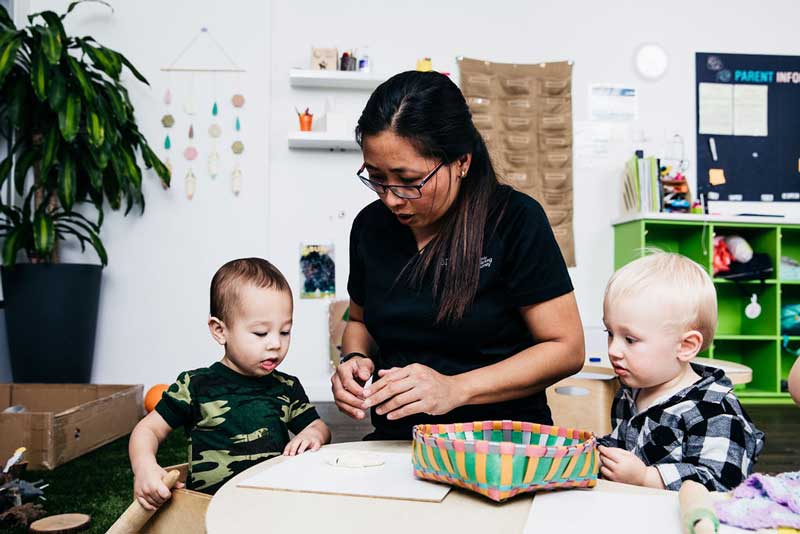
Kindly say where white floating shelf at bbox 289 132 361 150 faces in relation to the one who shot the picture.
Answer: facing the viewer

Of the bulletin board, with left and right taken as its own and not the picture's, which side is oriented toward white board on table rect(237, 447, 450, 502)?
front

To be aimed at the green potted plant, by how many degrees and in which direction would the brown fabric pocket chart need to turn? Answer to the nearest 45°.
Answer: approximately 45° to its right

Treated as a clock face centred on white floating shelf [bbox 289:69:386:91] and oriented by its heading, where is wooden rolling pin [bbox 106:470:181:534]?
The wooden rolling pin is roughly at 12 o'clock from the white floating shelf.

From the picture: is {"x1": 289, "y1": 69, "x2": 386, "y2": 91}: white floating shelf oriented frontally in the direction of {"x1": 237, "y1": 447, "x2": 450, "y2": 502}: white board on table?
yes

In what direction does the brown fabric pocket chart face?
toward the camera

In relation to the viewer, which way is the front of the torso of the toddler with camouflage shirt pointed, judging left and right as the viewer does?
facing the viewer and to the right of the viewer

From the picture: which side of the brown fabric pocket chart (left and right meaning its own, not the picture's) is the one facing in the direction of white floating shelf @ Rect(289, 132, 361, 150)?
right

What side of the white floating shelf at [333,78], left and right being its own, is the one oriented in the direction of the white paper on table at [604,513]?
front

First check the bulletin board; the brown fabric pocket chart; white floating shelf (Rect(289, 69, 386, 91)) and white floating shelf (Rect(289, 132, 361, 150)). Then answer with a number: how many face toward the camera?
4

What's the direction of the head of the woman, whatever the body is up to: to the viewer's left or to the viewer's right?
to the viewer's left

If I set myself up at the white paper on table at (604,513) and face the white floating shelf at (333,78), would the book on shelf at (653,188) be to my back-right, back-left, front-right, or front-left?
front-right

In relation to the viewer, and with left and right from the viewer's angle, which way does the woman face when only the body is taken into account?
facing the viewer and to the left of the viewer

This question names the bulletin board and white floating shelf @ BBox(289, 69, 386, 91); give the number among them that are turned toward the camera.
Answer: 2

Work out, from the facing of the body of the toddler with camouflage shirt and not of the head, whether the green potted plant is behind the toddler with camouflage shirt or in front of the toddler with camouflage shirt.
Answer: behind

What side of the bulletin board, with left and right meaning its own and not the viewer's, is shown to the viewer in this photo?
front
